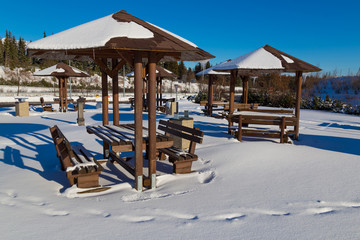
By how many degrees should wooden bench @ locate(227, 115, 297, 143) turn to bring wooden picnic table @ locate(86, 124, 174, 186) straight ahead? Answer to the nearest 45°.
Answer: approximately 135° to its left

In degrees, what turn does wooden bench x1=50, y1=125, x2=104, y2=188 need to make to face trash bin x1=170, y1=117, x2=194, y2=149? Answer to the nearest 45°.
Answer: approximately 45° to its left

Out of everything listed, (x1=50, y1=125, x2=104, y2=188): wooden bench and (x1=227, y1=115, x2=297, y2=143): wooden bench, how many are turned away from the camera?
1

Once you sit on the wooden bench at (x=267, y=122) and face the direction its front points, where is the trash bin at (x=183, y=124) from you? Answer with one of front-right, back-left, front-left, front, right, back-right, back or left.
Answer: back-left

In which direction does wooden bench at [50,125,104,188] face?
to the viewer's right

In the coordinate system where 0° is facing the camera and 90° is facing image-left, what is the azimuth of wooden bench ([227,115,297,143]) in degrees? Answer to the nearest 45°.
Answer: approximately 180°

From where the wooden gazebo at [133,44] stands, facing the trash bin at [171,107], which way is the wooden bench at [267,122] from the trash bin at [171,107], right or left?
right

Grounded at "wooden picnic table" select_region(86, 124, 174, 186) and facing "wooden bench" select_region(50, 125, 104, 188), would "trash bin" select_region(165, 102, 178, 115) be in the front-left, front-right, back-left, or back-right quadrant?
back-right

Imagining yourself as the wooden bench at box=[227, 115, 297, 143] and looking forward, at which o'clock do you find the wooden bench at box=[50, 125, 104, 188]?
the wooden bench at box=[50, 125, 104, 188] is roughly at 7 o'clock from the wooden bench at box=[227, 115, 297, 143].
